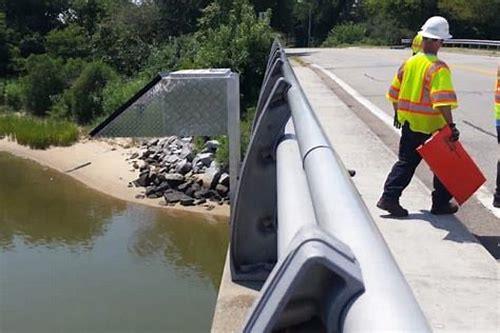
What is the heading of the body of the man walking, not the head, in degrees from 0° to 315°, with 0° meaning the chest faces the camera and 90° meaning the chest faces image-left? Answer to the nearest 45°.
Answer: approximately 225°

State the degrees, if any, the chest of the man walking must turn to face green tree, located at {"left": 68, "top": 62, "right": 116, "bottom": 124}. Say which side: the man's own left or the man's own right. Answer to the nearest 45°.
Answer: approximately 90° to the man's own left

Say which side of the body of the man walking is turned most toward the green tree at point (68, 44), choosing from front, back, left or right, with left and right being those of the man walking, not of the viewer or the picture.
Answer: left

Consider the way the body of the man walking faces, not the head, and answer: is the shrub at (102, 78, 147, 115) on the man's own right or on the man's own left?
on the man's own left

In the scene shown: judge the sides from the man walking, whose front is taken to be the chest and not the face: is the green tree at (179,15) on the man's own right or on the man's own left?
on the man's own left

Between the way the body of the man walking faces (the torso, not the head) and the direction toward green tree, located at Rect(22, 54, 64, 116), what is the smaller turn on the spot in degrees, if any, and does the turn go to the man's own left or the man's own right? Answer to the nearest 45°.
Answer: approximately 90° to the man's own left

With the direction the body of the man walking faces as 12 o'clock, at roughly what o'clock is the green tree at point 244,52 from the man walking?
The green tree is roughly at 10 o'clock from the man walking.

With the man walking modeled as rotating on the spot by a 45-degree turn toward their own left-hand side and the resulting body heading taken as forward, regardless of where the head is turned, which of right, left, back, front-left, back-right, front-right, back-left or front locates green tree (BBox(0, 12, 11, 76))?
front-left

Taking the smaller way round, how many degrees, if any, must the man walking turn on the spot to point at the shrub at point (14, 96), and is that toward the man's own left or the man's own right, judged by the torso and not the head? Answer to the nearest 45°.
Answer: approximately 90° to the man's own left
